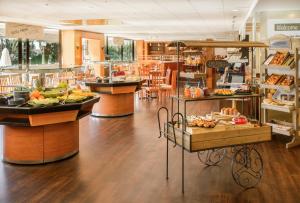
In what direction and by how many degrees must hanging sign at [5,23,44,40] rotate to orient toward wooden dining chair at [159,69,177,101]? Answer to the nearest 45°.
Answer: approximately 90° to its left

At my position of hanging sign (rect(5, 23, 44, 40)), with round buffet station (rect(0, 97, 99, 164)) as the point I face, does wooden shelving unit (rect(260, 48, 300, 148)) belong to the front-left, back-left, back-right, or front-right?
front-left

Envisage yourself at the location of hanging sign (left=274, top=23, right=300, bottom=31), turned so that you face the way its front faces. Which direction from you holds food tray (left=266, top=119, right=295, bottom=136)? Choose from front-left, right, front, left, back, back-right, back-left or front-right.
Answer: front

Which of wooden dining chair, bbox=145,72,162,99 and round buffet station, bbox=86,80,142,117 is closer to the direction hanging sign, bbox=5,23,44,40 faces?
the round buffet station

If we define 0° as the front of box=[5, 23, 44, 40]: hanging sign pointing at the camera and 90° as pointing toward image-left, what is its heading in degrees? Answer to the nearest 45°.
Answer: approximately 0°

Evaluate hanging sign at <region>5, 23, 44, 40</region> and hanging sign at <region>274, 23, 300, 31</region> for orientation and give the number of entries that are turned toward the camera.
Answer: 2

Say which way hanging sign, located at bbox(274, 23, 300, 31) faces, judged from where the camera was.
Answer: facing the viewer

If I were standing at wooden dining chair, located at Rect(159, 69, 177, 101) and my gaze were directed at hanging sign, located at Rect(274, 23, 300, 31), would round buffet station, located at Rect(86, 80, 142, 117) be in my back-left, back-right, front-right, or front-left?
front-right

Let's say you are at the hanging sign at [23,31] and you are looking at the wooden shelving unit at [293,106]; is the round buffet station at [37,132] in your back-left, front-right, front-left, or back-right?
front-right

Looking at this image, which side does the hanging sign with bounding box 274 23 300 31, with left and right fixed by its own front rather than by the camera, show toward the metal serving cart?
front

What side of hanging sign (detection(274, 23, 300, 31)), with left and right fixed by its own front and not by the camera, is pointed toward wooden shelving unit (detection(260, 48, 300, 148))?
front

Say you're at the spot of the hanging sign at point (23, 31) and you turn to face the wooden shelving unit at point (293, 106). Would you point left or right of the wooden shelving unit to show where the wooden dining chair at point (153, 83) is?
left
